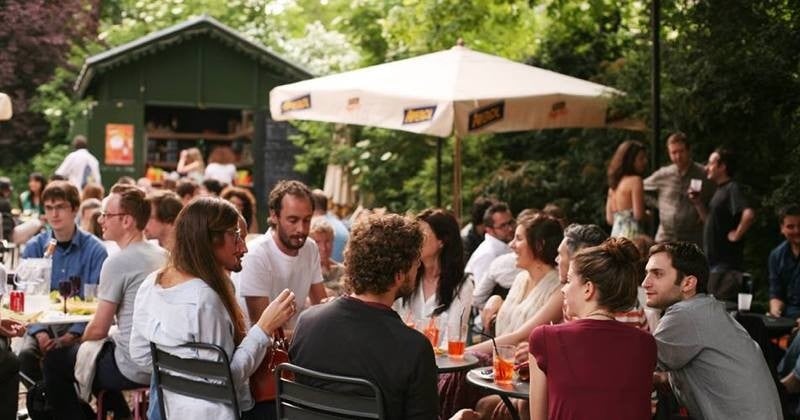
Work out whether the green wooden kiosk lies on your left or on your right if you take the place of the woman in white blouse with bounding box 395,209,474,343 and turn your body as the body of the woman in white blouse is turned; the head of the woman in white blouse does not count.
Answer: on your right

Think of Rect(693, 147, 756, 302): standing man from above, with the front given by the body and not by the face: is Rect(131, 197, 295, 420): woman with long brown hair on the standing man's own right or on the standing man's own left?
on the standing man's own left

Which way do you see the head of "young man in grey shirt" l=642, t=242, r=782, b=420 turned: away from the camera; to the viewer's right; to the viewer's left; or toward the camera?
to the viewer's left

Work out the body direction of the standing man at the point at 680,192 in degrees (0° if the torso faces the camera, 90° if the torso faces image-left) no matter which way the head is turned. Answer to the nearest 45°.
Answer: approximately 0°

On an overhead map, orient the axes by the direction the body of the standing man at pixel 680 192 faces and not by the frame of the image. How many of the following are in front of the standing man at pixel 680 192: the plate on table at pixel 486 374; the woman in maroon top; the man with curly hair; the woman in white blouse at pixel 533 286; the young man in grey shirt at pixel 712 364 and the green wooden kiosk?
5

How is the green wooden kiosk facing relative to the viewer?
toward the camera

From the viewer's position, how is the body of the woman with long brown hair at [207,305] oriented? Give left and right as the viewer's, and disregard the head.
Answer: facing away from the viewer and to the right of the viewer

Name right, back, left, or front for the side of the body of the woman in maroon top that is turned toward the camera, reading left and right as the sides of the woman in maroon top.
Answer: back

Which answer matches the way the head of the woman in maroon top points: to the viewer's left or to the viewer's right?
to the viewer's left

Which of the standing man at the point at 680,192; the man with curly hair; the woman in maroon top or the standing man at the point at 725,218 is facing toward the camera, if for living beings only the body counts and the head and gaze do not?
the standing man at the point at 680,192

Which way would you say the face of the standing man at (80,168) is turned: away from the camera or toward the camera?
away from the camera

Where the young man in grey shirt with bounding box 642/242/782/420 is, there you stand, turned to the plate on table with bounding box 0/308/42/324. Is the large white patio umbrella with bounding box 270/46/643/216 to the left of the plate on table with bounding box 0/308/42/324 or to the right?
right
